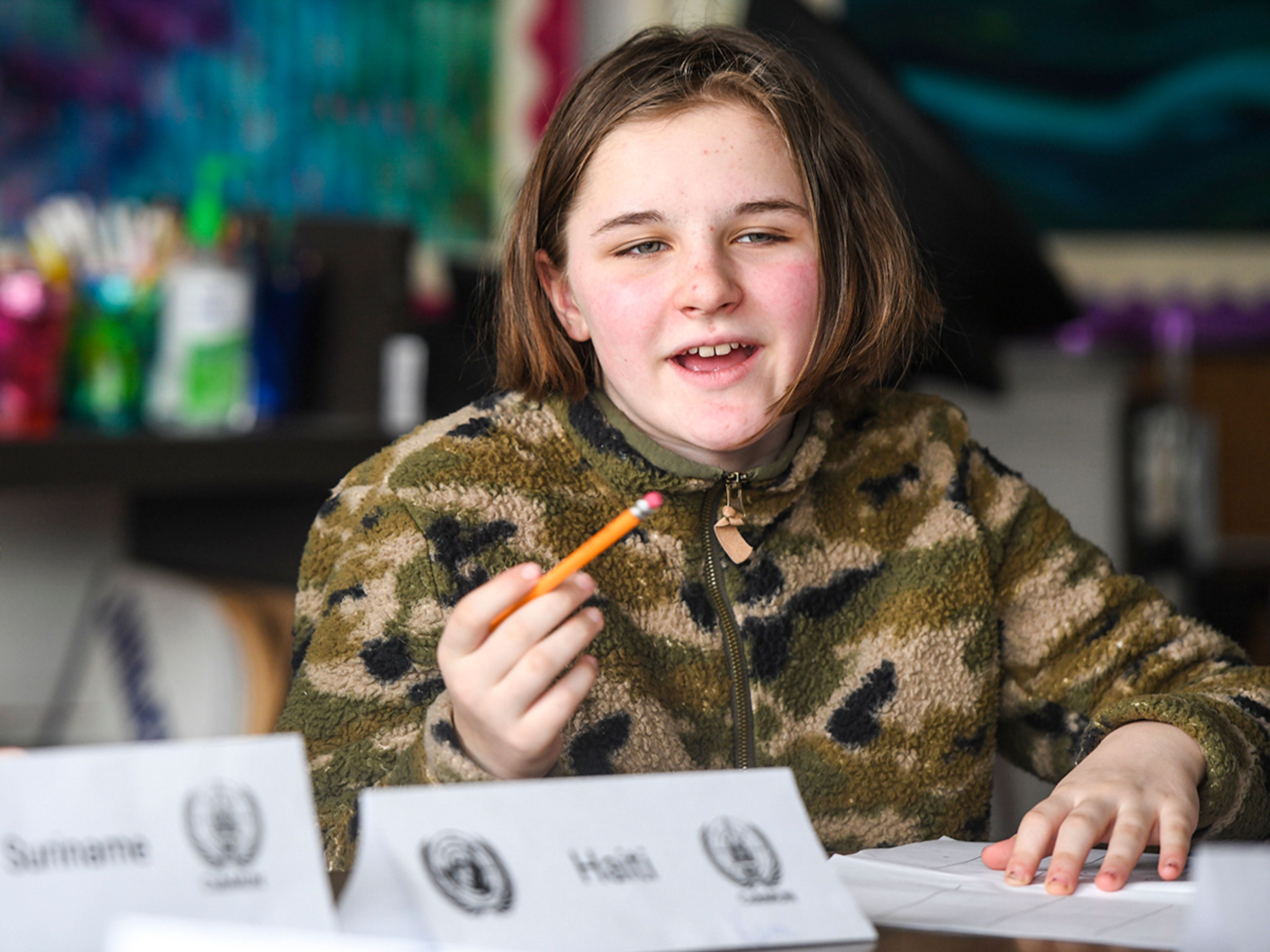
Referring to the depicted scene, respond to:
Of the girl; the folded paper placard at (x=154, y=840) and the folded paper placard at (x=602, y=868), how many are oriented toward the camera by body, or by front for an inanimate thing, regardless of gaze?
3

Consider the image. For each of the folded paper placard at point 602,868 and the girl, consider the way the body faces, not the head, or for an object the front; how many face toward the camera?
2

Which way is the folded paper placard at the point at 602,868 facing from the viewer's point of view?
toward the camera

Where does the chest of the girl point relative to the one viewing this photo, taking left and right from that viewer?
facing the viewer

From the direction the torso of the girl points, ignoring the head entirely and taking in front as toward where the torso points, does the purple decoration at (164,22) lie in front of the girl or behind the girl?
behind

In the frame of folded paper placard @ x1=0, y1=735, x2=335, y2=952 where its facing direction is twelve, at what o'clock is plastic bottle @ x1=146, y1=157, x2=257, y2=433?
The plastic bottle is roughly at 6 o'clock from the folded paper placard.

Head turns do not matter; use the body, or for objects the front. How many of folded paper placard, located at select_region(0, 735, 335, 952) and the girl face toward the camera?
2
